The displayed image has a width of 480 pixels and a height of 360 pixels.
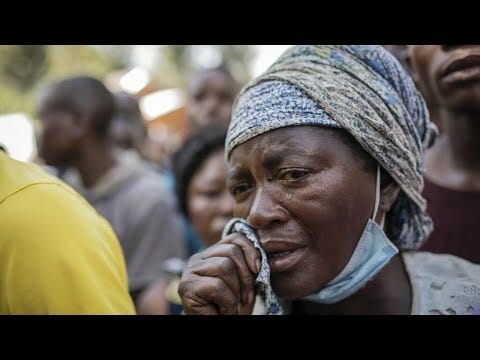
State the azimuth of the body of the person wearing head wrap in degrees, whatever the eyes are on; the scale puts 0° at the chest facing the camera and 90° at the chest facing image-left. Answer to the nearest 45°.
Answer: approximately 45°

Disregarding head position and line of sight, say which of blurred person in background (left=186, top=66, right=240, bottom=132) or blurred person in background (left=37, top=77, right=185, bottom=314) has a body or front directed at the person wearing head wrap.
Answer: blurred person in background (left=186, top=66, right=240, bottom=132)

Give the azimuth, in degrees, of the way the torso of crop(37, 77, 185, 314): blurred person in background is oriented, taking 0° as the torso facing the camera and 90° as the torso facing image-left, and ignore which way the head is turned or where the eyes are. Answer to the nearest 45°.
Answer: approximately 90°

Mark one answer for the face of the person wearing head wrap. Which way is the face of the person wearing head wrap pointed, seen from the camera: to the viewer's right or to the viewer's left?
to the viewer's left

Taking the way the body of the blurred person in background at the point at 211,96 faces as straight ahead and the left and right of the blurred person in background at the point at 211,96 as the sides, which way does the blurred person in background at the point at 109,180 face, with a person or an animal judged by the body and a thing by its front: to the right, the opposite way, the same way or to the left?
to the right

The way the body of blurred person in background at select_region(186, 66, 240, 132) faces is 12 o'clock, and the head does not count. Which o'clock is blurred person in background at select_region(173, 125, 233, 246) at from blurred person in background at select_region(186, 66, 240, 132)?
blurred person in background at select_region(173, 125, 233, 246) is roughly at 12 o'clock from blurred person in background at select_region(186, 66, 240, 132).

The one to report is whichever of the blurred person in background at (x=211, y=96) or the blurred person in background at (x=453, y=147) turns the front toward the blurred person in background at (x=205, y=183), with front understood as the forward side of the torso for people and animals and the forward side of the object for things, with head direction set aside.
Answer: the blurred person in background at (x=211, y=96)

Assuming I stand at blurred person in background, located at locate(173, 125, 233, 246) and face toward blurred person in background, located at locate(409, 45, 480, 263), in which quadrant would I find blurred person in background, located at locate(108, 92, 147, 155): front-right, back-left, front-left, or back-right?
back-left
